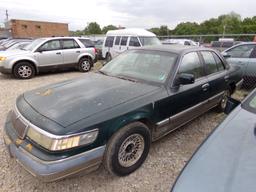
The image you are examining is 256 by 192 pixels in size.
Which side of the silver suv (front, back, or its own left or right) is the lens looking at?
left

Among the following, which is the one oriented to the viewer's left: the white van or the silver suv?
the silver suv

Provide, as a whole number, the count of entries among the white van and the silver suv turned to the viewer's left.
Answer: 1

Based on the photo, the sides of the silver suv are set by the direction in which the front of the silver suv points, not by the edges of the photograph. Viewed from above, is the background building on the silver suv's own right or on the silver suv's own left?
on the silver suv's own right

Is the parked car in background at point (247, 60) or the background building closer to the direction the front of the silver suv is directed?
the background building

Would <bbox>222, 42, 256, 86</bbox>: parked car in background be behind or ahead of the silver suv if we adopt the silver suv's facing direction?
behind
